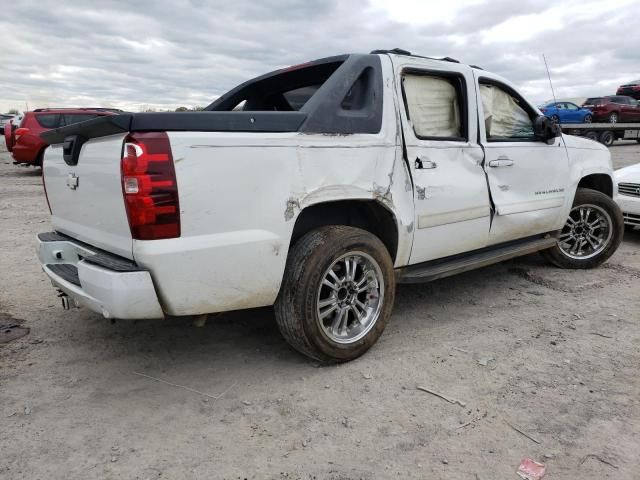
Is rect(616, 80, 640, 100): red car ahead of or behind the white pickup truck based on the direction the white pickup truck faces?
ahead

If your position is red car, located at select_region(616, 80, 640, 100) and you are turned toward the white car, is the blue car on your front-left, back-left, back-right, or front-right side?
front-right

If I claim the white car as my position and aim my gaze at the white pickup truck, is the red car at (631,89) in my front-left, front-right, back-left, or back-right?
back-right

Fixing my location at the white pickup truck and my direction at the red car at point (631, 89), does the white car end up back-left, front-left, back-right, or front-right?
front-right

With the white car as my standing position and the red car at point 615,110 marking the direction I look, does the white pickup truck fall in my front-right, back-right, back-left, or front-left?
back-left

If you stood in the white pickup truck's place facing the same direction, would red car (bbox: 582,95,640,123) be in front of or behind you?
in front

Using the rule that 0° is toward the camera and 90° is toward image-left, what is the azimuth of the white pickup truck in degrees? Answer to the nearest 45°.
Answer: approximately 225°

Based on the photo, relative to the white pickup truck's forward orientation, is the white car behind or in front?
in front

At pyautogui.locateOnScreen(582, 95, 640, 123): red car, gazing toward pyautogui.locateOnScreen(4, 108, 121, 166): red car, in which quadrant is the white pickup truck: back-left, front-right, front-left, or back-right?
front-left

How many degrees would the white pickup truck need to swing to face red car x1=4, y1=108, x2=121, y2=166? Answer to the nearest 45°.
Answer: approximately 90° to its left

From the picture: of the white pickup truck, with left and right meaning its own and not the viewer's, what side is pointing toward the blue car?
front

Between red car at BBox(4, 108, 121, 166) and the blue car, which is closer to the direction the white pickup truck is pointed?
the blue car
